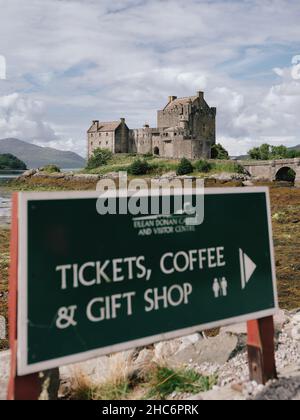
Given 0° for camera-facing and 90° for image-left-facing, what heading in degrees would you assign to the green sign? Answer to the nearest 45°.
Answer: approximately 315°

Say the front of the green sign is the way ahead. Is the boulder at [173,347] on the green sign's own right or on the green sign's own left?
on the green sign's own left
